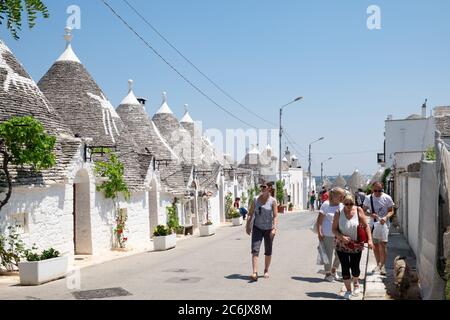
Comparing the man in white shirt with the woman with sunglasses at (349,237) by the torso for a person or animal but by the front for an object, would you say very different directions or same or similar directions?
same or similar directions

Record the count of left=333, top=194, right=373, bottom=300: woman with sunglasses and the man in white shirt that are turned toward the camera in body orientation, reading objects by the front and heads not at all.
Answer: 2

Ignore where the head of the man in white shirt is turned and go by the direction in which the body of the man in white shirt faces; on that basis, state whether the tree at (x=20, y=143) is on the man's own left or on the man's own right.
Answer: on the man's own right

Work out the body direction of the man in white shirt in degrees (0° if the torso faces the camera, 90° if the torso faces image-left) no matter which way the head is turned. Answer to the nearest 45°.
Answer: approximately 0°

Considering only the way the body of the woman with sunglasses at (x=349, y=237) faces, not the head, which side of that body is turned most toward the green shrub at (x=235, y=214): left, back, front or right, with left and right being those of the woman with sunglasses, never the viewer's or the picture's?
back

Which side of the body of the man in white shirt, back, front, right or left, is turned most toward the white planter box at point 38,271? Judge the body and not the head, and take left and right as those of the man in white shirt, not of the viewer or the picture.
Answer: right

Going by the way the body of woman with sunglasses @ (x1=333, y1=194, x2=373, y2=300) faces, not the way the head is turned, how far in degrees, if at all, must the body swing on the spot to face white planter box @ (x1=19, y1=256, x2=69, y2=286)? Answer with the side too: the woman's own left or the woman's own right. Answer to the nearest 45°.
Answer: approximately 90° to the woman's own right

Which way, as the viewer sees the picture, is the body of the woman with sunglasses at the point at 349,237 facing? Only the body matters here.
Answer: toward the camera

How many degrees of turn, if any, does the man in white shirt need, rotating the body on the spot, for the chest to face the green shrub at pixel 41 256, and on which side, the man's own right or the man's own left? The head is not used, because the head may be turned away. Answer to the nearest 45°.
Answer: approximately 90° to the man's own right
